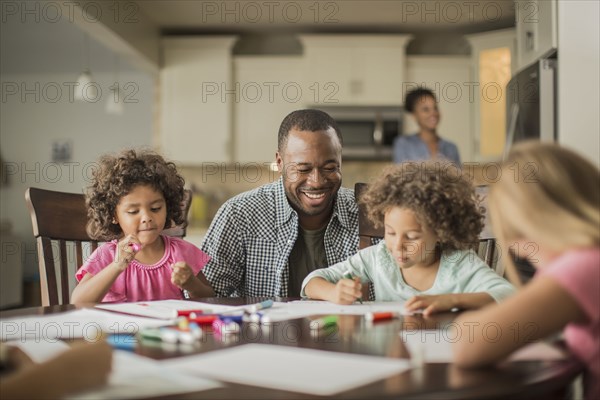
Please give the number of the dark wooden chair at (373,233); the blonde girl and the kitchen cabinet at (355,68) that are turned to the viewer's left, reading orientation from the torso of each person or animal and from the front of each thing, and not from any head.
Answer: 1

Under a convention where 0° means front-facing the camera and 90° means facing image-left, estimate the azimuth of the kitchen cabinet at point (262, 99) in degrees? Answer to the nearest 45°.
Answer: approximately 0°

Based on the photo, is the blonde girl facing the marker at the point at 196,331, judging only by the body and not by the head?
yes

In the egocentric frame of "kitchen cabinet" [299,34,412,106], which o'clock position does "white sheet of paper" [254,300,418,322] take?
The white sheet of paper is roughly at 12 o'clock from the kitchen cabinet.

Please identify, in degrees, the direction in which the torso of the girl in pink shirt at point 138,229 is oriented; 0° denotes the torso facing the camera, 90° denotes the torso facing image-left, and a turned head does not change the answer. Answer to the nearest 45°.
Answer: approximately 0°

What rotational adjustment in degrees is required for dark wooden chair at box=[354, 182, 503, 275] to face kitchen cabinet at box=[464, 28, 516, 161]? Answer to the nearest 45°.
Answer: approximately 180°

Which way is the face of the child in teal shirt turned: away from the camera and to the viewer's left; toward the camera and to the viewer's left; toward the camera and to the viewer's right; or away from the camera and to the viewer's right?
toward the camera and to the viewer's left

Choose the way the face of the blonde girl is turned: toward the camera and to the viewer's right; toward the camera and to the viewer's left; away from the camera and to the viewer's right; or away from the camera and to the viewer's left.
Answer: away from the camera and to the viewer's left

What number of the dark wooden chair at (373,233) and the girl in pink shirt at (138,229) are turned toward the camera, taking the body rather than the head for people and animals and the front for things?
2

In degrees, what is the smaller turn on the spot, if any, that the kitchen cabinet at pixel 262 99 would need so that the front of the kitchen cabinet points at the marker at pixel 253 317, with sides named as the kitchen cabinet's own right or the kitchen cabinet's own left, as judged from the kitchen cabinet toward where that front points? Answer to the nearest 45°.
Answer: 0° — it already faces it
